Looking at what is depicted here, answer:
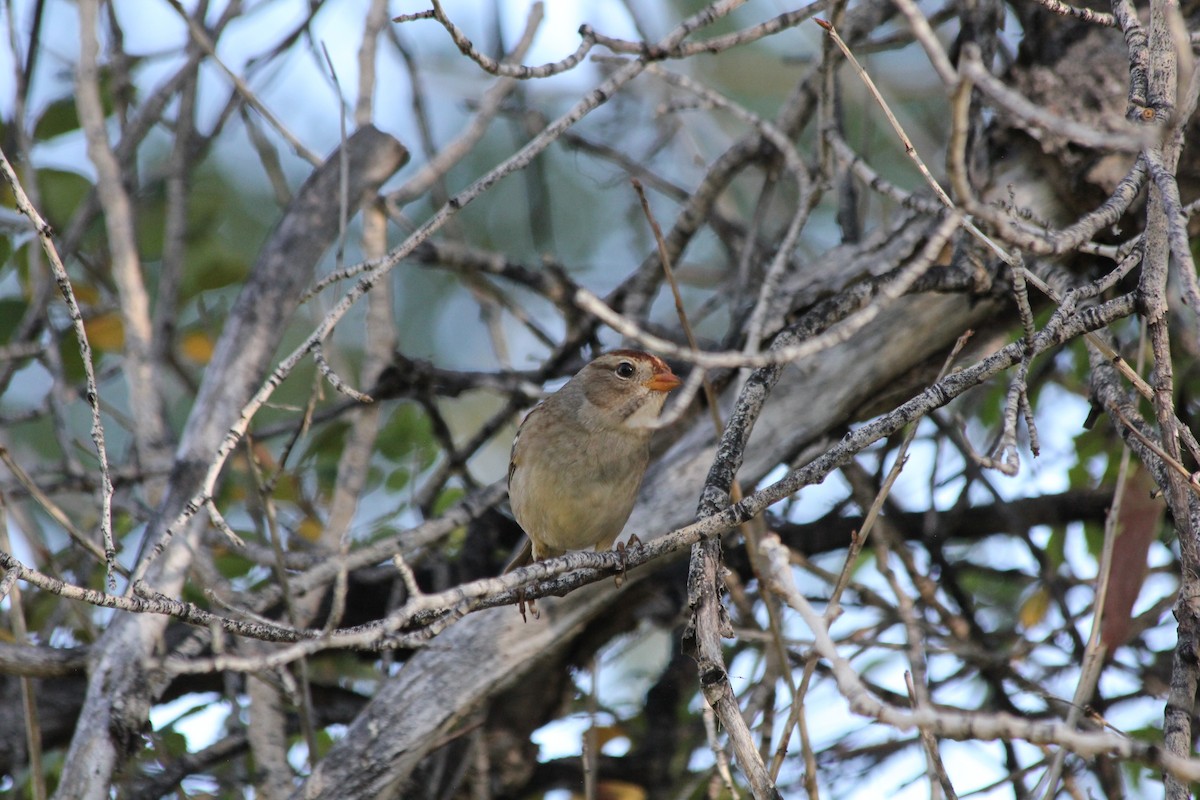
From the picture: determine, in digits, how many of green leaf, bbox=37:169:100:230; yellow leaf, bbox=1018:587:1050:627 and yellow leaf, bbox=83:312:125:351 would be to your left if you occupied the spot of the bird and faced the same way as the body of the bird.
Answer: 1

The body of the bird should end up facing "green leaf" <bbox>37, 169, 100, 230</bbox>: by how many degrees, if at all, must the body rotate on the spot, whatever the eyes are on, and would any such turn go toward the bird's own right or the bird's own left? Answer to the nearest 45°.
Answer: approximately 135° to the bird's own right

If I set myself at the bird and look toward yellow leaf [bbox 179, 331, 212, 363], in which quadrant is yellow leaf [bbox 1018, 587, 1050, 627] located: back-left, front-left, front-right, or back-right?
back-right

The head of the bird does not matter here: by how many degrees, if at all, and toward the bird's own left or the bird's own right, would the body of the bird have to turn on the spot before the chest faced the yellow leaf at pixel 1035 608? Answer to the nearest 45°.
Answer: approximately 90° to the bird's own left

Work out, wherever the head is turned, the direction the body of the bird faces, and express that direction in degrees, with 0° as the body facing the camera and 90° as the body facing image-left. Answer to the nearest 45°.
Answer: approximately 315°
